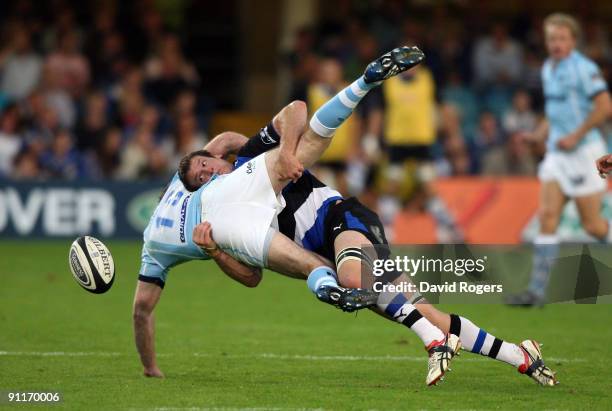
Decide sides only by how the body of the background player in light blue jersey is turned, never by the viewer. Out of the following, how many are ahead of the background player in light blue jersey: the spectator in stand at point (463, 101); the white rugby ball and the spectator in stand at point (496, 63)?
1

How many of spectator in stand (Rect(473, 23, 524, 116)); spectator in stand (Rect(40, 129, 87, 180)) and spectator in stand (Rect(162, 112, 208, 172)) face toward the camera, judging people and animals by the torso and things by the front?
3

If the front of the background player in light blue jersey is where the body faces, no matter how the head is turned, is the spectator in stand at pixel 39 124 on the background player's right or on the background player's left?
on the background player's right

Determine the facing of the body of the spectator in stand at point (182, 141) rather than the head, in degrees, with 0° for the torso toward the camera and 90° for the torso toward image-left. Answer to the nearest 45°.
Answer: approximately 0°

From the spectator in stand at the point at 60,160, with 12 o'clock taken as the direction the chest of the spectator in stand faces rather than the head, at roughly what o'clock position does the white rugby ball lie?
The white rugby ball is roughly at 12 o'clock from the spectator in stand.

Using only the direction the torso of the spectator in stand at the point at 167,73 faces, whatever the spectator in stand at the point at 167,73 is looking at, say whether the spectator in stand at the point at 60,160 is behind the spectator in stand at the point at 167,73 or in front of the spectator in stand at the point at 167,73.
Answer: in front

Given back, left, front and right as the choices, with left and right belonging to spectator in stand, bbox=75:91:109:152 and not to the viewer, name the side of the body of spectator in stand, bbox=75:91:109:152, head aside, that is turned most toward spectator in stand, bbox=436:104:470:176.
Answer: left

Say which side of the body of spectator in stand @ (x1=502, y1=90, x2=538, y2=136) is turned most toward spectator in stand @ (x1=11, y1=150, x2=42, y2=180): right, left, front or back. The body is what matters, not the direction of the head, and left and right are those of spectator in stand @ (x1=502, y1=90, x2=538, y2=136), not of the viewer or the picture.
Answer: right

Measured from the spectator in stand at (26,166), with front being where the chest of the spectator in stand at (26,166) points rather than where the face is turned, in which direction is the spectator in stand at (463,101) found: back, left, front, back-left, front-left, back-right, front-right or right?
left

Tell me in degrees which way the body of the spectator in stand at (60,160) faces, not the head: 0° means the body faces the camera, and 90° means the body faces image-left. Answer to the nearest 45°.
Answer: approximately 0°
